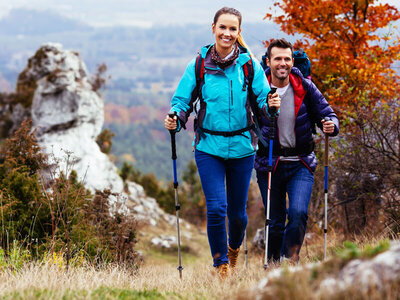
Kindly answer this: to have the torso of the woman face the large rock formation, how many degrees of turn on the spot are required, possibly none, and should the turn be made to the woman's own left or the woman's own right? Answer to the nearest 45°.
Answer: approximately 180°

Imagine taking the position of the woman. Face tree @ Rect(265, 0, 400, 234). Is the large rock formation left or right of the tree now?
left

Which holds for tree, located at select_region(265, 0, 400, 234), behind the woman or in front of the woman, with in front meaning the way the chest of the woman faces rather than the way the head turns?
behind

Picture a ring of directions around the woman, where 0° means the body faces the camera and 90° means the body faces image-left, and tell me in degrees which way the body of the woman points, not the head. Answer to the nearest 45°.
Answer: approximately 0°

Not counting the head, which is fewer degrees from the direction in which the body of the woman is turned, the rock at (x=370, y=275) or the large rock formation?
the rock

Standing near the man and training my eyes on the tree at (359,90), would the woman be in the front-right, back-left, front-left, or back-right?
back-left

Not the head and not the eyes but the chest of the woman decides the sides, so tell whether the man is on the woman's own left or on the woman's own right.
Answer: on the woman's own left
